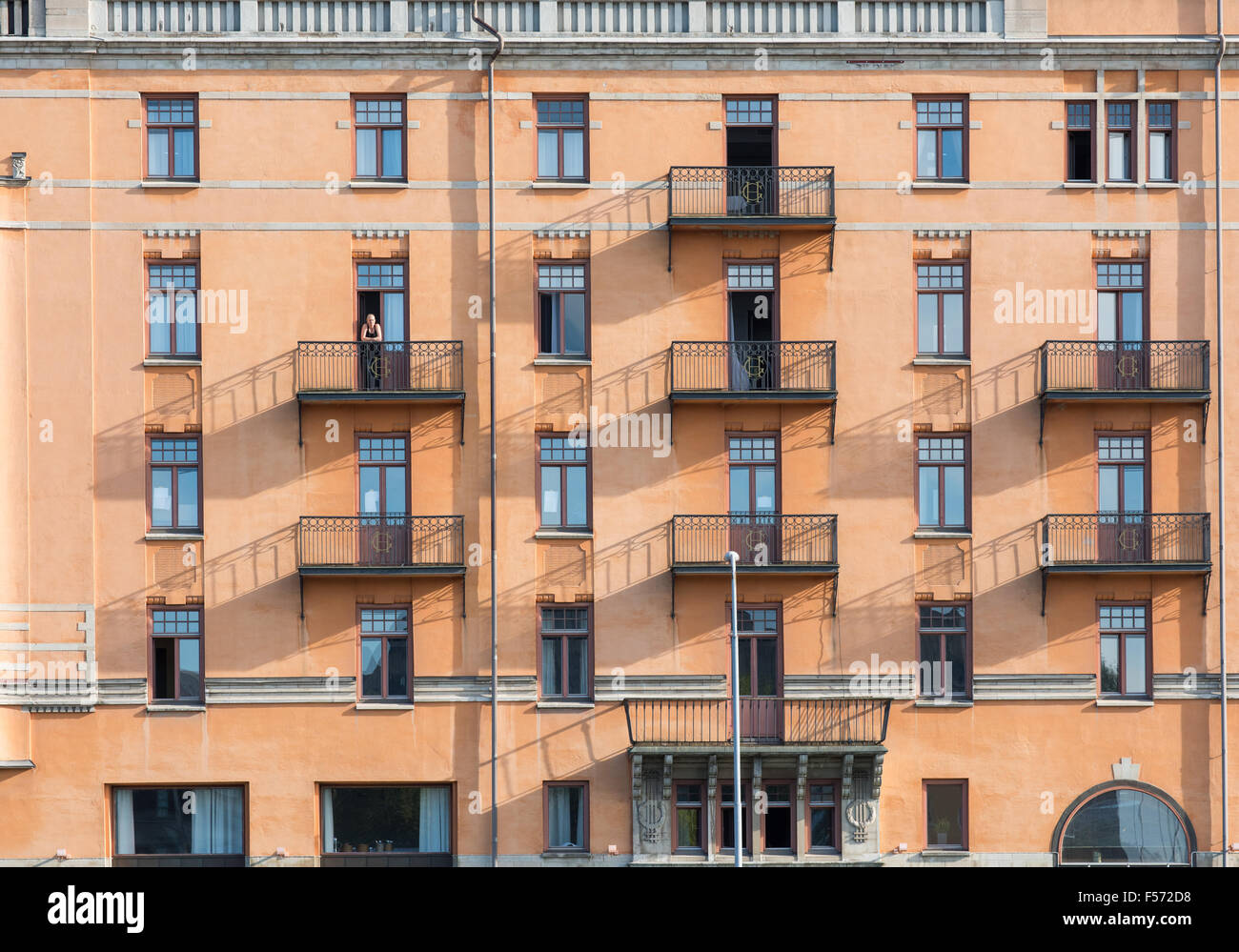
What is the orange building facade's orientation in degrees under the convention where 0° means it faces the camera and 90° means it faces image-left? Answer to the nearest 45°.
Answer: approximately 0°

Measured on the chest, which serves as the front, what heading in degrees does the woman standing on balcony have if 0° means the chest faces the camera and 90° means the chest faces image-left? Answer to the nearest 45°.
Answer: approximately 0°
